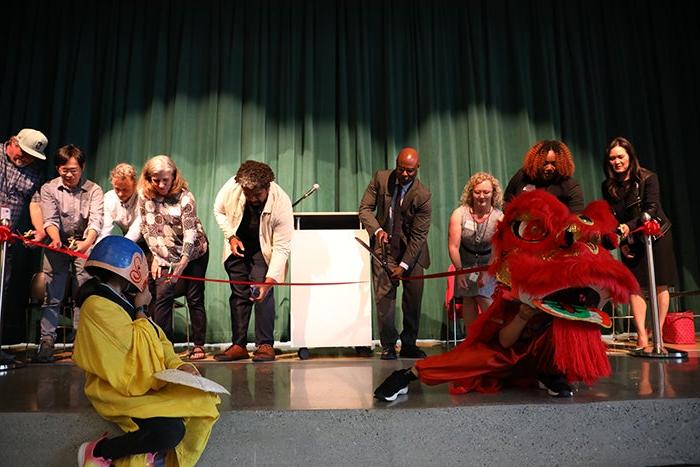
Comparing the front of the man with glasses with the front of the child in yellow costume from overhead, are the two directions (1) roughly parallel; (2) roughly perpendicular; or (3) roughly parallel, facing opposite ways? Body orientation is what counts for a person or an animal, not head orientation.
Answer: roughly perpendicular

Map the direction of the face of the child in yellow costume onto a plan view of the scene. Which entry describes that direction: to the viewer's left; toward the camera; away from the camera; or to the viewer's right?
to the viewer's right

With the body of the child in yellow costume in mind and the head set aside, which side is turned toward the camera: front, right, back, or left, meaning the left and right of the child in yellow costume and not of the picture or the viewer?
right

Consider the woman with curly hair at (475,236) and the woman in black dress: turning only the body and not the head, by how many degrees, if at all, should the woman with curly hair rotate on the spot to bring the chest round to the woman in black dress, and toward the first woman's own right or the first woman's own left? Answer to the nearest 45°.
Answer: approximately 90° to the first woman's own left

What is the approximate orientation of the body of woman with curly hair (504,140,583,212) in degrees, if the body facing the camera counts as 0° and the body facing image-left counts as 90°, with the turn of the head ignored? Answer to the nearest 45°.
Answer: approximately 0°

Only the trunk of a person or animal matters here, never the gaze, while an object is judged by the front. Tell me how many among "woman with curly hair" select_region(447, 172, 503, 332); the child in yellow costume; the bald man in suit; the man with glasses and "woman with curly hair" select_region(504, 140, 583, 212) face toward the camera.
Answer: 4

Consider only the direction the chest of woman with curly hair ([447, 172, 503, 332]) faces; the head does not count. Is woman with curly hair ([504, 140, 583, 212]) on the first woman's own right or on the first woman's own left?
on the first woman's own left
